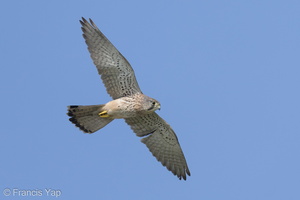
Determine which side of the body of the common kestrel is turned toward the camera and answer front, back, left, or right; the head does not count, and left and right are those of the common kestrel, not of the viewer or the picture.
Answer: right
